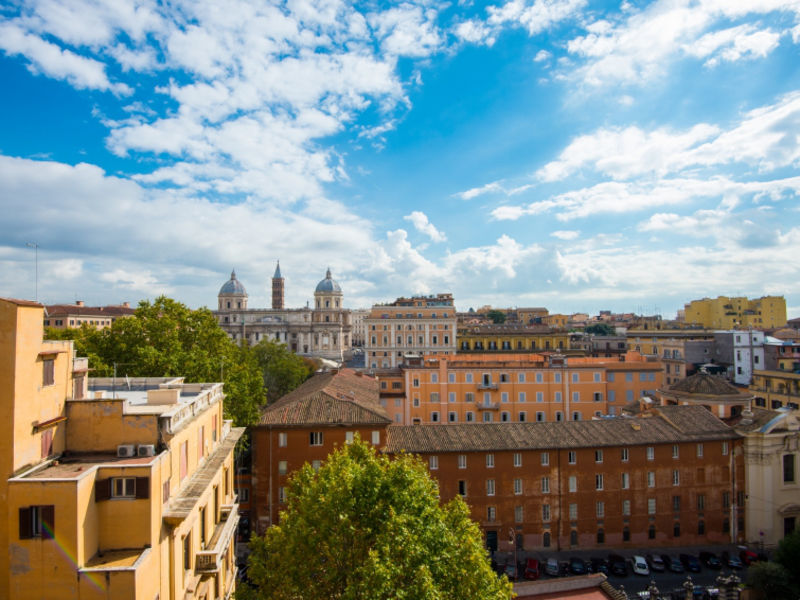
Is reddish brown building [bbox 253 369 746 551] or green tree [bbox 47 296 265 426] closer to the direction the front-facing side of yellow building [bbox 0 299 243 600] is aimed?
the reddish brown building

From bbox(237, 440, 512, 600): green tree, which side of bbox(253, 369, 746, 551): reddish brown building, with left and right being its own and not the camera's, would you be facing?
front

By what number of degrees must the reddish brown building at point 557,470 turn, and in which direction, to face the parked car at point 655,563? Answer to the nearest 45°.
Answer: approximately 90° to its left

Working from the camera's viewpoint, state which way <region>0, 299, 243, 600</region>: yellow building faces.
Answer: facing to the right of the viewer

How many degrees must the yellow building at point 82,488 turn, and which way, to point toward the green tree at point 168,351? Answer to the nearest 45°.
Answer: approximately 90° to its left

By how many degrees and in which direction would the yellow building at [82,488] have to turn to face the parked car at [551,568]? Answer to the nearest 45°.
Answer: approximately 45° to its left
